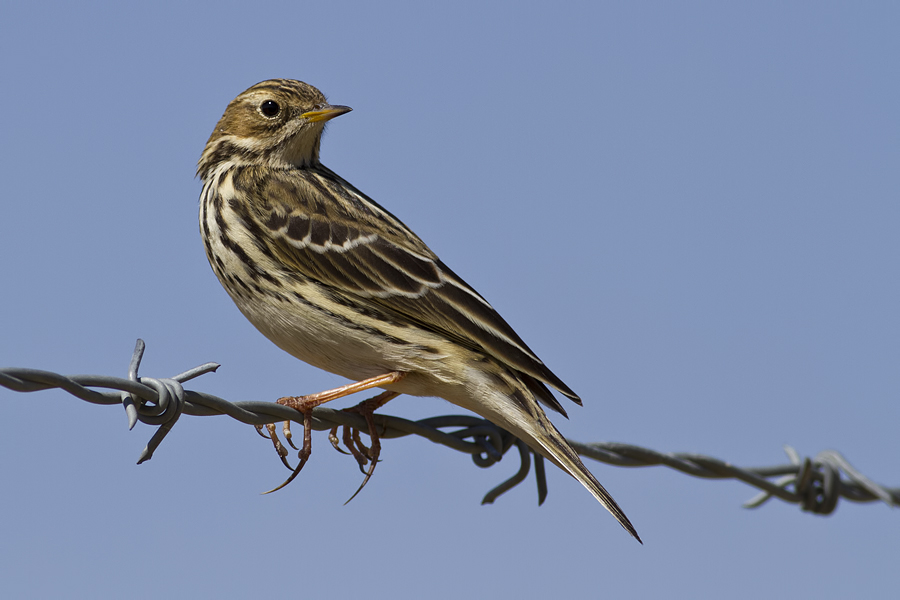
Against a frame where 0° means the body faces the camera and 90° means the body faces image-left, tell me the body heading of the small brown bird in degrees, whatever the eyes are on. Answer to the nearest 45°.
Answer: approximately 90°
